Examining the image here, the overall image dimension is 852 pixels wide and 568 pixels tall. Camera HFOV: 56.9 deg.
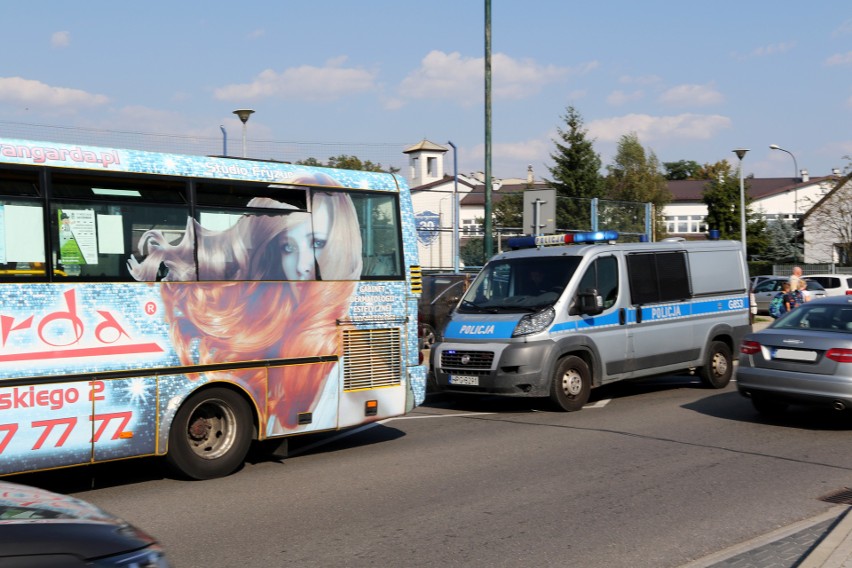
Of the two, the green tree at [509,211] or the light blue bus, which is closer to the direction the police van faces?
the light blue bus

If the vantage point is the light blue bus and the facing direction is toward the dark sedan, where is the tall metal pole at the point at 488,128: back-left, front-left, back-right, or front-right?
back-left

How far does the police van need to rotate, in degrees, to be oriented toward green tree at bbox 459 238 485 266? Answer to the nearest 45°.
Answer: approximately 135° to its right

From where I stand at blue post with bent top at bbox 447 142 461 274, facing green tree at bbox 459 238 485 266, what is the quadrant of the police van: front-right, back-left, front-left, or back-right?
back-right

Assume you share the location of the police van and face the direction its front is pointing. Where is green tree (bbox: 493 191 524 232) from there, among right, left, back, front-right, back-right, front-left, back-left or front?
back-right

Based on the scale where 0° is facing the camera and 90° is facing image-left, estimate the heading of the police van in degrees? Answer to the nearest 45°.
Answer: approximately 45°

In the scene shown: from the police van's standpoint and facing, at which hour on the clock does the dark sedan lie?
The dark sedan is roughly at 11 o'clock from the police van.

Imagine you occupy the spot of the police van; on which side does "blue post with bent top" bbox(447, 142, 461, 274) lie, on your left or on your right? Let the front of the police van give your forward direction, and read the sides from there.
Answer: on your right
